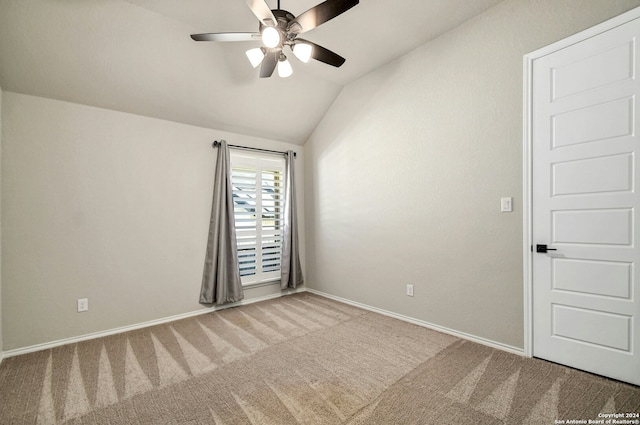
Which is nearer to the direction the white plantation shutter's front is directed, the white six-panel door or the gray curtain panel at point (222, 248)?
the white six-panel door

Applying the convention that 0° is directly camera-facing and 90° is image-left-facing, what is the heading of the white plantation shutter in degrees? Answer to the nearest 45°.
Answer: approximately 315°

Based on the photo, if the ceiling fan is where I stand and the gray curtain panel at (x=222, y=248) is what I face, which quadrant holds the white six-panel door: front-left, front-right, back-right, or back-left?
back-right

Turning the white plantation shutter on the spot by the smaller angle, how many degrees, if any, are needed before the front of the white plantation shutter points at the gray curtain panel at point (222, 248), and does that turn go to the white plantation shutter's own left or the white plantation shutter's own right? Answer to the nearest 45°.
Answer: approximately 90° to the white plantation shutter's own right

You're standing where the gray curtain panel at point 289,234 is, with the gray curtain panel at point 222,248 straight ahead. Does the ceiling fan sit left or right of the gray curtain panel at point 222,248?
left

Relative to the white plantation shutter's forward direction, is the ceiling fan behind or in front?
in front

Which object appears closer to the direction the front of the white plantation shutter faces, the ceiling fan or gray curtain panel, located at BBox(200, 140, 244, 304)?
the ceiling fan

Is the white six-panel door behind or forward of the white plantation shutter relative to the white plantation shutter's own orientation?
forward
